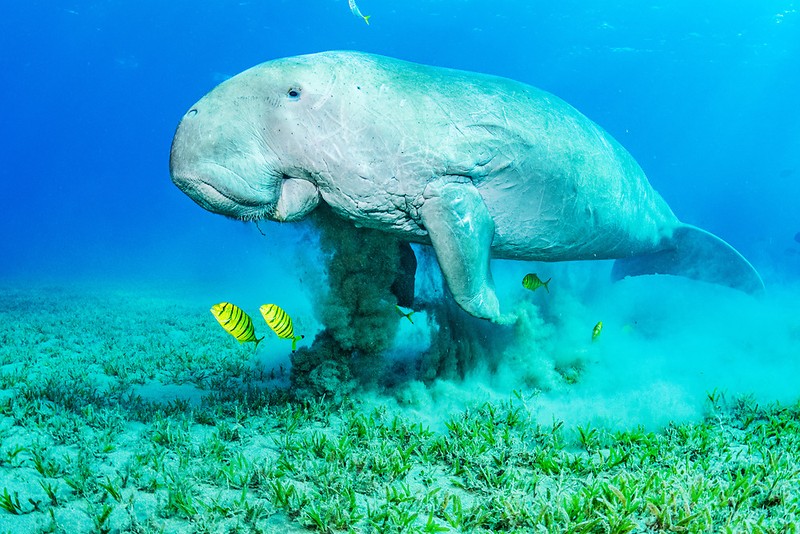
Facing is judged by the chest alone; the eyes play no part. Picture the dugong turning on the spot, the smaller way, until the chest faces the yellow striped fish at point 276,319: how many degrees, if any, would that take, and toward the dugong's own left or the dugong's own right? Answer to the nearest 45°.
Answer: approximately 45° to the dugong's own right

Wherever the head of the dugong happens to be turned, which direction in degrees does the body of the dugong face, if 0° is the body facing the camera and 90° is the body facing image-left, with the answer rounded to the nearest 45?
approximately 90°

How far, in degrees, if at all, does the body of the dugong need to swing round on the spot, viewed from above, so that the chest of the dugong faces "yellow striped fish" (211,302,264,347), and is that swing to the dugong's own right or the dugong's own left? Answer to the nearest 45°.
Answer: approximately 45° to the dugong's own right
